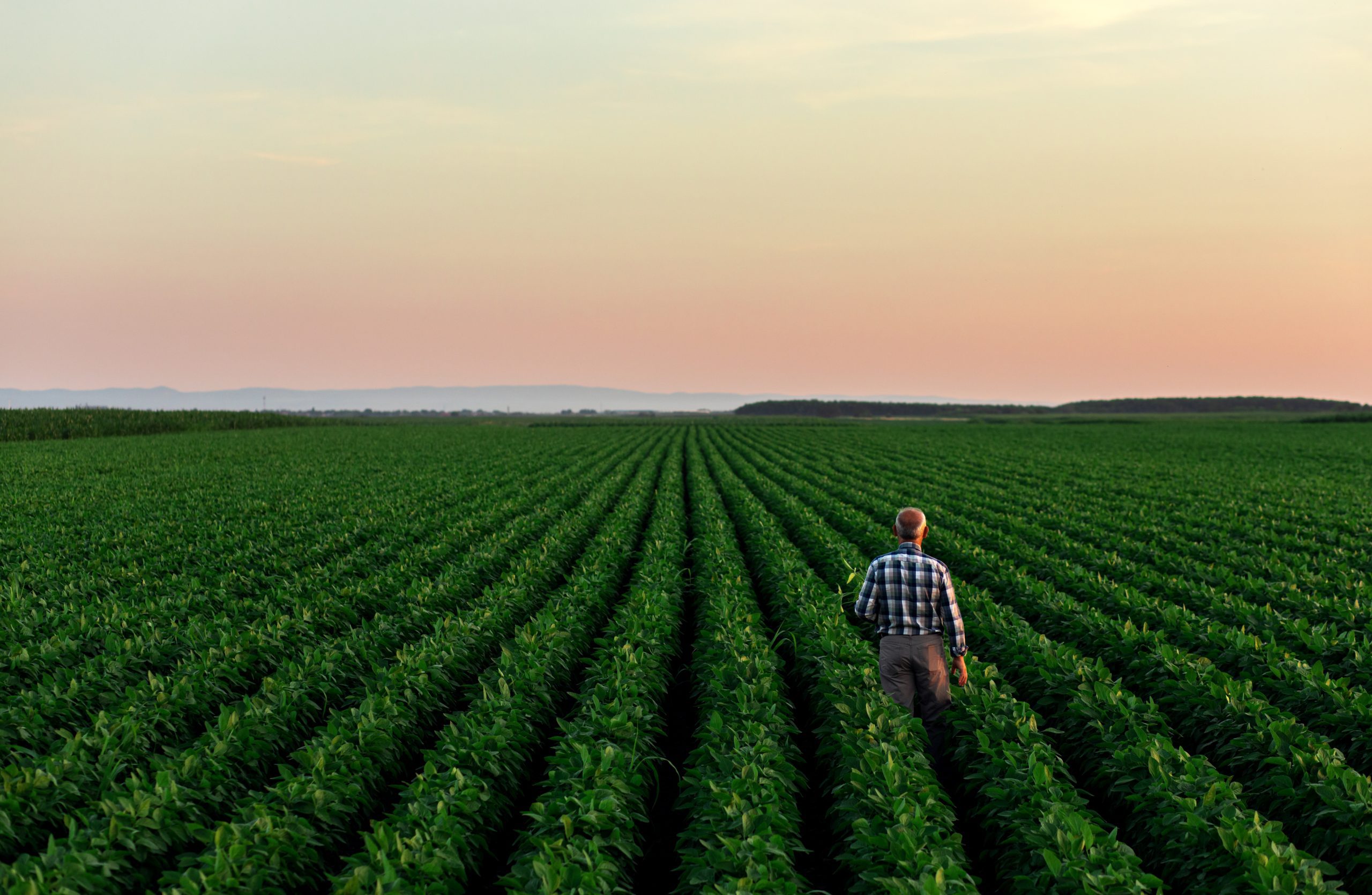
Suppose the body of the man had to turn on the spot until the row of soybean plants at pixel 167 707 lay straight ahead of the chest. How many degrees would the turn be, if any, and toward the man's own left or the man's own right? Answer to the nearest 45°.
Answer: approximately 90° to the man's own left

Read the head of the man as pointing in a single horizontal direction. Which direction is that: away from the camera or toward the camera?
away from the camera

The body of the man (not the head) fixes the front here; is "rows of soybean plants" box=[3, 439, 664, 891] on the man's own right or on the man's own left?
on the man's own left

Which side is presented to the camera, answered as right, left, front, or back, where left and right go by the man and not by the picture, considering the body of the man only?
back

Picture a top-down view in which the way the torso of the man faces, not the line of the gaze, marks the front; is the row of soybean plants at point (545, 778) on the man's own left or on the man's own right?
on the man's own left
